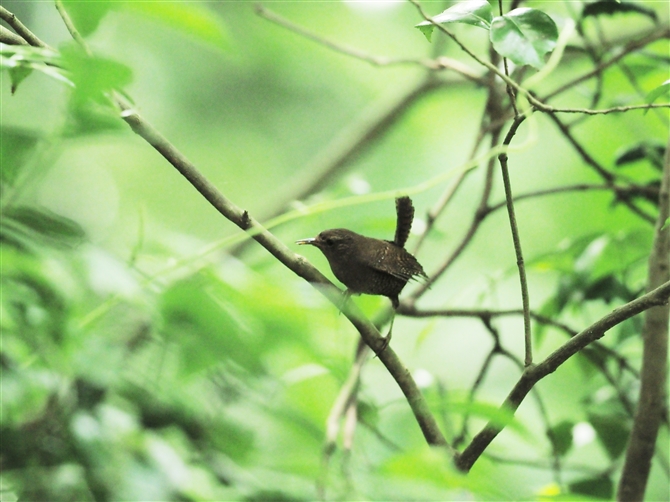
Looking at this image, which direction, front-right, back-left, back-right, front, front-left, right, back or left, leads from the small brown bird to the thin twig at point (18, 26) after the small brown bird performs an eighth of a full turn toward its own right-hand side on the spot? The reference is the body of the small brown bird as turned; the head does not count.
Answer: left

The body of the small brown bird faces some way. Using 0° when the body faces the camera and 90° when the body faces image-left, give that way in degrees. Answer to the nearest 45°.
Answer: approximately 90°

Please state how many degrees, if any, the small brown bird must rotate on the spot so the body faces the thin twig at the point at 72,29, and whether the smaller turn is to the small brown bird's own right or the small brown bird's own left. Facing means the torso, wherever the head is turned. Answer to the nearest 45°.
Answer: approximately 45° to the small brown bird's own left
